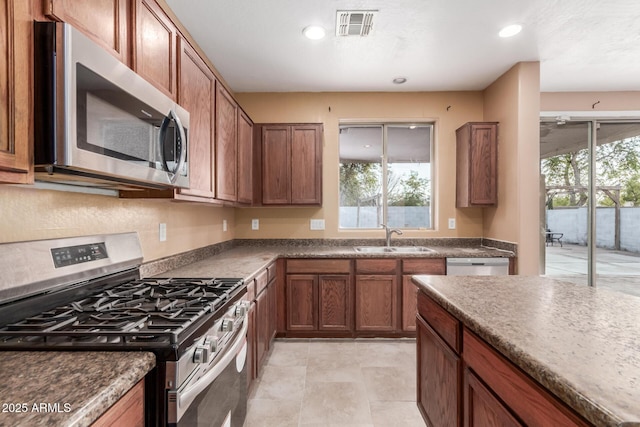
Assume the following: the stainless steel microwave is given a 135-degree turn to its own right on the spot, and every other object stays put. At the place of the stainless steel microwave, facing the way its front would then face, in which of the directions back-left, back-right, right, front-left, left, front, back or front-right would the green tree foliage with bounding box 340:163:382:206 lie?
back-right

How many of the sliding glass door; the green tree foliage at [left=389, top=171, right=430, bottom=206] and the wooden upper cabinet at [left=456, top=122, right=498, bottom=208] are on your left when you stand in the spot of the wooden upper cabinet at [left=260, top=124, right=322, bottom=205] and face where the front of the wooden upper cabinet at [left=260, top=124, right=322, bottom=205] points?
3

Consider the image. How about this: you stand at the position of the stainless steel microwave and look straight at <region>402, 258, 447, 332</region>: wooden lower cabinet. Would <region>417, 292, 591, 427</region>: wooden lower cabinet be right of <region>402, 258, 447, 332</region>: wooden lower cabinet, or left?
right

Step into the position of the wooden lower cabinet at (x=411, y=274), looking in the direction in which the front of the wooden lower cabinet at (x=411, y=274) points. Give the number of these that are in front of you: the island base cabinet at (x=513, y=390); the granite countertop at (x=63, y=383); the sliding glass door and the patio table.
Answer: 2

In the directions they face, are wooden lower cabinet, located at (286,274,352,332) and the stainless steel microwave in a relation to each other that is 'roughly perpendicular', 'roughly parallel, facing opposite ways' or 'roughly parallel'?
roughly perpendicular

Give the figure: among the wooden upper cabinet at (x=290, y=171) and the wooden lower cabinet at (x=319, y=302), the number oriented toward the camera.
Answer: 2

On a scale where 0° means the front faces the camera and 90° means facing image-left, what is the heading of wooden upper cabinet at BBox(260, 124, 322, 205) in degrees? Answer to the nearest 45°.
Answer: approximately 0°

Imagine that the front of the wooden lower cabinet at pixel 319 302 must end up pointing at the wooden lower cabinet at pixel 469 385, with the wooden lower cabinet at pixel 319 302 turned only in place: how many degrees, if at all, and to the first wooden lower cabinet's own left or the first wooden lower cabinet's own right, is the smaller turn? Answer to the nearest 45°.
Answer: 0° — it already faces it

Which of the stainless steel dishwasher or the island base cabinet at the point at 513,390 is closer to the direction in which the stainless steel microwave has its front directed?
the island base cabinet

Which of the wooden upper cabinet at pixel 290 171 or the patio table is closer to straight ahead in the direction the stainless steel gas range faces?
the patio table
